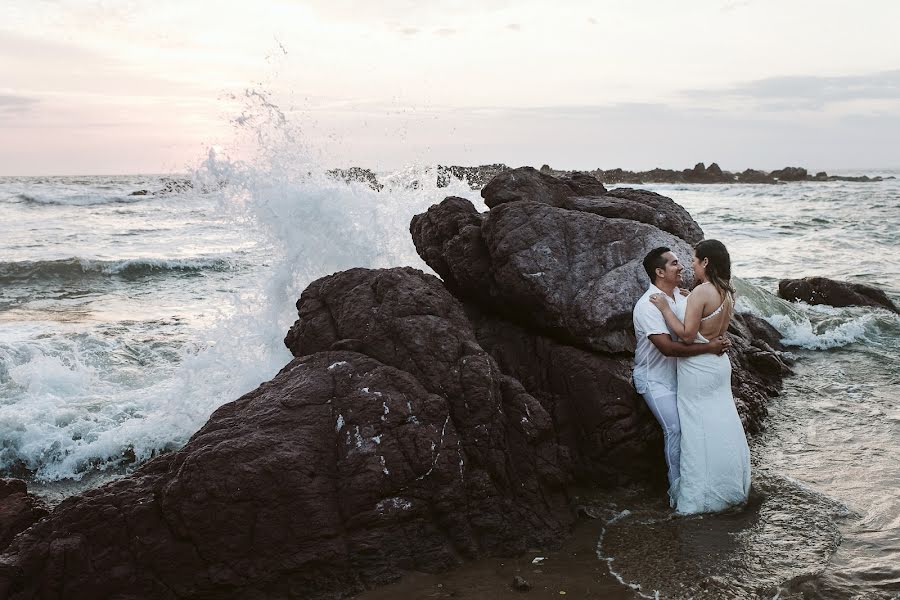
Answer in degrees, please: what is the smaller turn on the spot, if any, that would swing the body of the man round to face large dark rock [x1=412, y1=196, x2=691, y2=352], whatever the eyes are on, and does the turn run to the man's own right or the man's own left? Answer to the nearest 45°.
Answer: approximately 135° to the man's own left

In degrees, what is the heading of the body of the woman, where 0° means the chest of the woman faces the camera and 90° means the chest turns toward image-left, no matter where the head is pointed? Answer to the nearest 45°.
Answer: approximately 135°

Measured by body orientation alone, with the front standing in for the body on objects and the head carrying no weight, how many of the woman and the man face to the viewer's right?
1

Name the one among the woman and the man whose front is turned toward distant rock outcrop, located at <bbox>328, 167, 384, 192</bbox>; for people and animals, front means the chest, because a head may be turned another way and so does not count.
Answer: the woman

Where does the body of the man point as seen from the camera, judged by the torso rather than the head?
to the viewer's right

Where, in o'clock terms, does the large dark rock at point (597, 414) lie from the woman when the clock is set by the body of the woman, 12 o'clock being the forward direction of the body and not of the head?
The large dark rock is roughly at 11 o'clock from the woman.

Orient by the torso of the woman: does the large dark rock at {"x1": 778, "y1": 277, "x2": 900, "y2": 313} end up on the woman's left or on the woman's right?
on the woman's right

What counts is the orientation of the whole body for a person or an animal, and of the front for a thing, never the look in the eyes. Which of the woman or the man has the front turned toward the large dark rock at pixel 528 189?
the woman

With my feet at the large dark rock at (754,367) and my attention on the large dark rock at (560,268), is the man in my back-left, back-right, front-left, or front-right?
front-left

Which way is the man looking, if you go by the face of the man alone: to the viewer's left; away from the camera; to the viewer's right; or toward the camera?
to the viewer's right

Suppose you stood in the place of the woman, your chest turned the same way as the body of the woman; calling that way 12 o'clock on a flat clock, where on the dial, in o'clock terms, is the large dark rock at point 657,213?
The large dark rock is roughly at 1 o'clock from the woman.

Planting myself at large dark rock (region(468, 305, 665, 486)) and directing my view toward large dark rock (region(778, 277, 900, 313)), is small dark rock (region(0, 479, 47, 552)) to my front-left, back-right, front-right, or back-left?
back-left

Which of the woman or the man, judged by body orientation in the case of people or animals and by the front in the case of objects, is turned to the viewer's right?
the man
